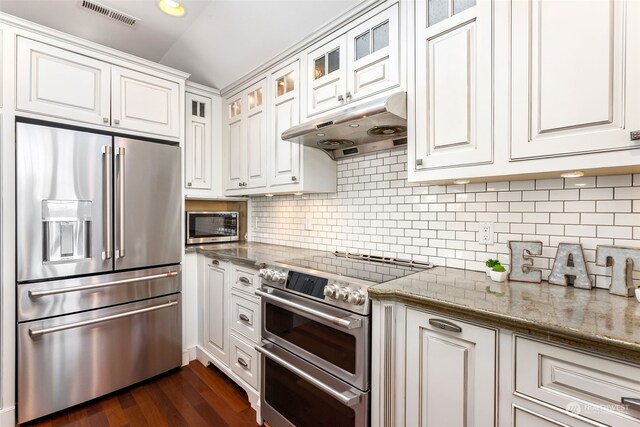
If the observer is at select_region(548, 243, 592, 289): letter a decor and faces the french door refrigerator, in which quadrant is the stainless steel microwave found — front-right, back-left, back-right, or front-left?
front-right

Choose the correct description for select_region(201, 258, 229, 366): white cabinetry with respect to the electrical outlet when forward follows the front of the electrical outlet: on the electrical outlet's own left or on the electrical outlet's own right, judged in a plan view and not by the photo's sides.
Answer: on the electrical outlet's own right

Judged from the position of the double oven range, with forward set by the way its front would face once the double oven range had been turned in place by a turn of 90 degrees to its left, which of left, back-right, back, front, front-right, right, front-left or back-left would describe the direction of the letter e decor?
front-left

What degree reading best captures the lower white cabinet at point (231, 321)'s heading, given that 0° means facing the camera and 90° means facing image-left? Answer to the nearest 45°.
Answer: approximately 45°

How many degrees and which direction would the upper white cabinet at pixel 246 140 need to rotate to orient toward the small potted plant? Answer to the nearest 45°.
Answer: approximately 90° to its left

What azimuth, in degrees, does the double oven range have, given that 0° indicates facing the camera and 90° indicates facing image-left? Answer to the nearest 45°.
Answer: approximately 45°

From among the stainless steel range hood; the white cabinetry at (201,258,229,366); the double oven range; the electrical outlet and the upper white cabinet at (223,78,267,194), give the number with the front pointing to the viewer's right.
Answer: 0

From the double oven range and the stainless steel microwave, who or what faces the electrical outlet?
the stainless steel microwave

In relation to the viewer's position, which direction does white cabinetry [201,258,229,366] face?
facing the viewer and to the left of the viewer

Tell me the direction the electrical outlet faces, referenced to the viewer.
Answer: facing the viewer

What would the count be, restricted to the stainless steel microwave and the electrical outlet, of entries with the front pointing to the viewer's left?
0
